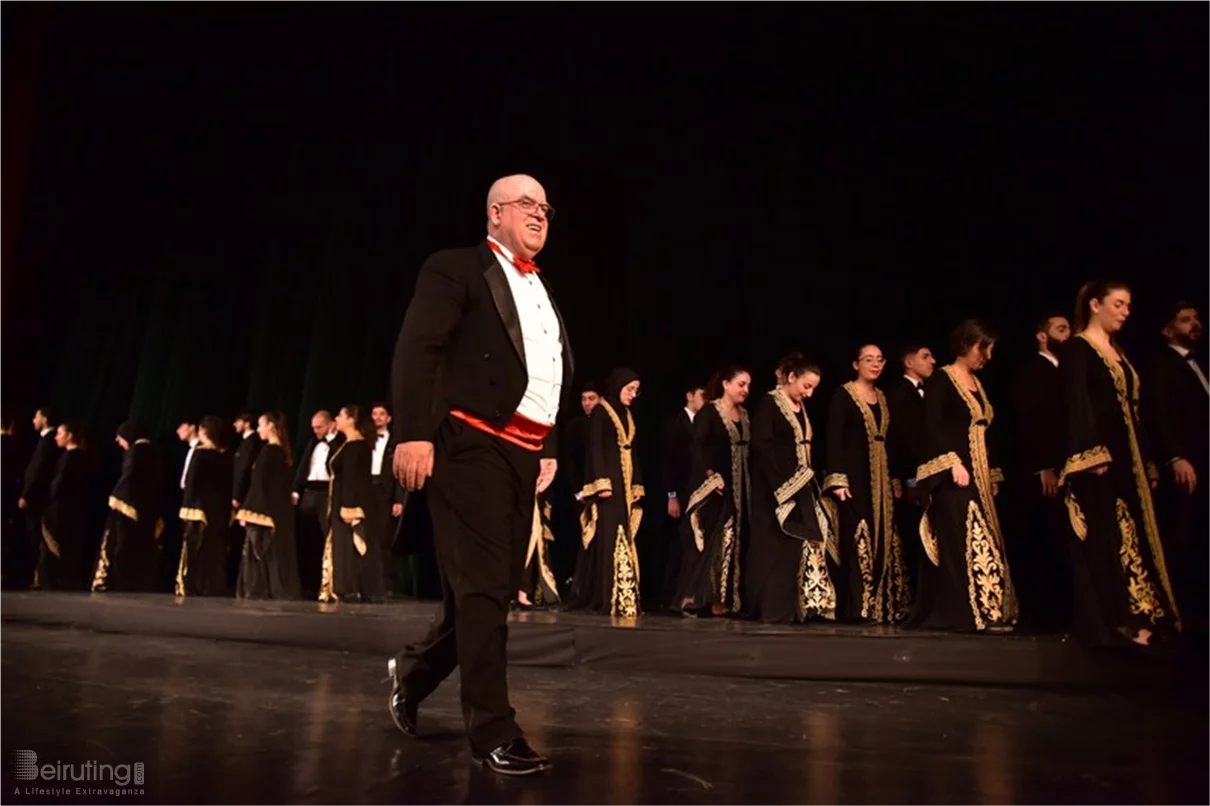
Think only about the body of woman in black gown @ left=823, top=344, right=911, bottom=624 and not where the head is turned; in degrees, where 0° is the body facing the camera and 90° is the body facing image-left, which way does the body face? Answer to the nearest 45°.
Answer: approximately 315°

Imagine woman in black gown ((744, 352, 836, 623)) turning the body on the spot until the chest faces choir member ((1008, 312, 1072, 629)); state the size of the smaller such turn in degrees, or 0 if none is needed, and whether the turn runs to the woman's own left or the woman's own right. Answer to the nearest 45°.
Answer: approximately 45° to the woman's own left

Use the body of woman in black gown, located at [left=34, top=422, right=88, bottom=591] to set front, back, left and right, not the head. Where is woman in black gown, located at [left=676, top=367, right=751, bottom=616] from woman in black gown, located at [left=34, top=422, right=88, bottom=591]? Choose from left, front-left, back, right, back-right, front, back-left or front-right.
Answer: back-left

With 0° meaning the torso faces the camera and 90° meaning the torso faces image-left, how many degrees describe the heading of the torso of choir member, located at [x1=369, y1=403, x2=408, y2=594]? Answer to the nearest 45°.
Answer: approximately 45°
